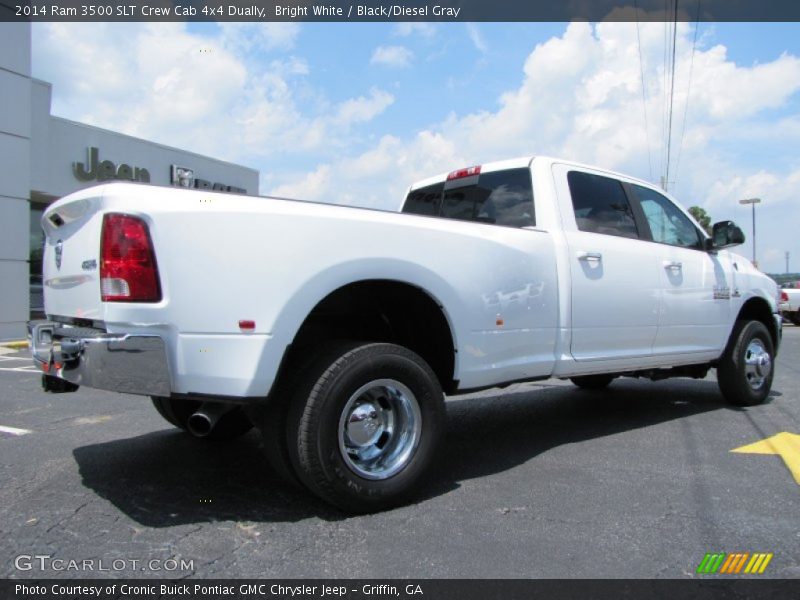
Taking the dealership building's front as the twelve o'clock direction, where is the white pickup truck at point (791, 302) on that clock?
The white pickup truck is roughly at 11 o'clock from the dealership building.

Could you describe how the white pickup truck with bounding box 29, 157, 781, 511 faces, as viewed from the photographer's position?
facing away from the viewer and to the right of the viewer

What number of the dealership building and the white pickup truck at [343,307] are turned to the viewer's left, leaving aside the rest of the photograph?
0

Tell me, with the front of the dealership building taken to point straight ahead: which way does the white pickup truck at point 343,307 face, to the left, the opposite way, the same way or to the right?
to the left

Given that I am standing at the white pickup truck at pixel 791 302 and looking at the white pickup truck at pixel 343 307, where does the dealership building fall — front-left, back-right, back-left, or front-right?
front-right

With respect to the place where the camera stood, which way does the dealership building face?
facing the viewer and to the right of the viewer

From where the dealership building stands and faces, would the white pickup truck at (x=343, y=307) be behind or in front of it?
in front

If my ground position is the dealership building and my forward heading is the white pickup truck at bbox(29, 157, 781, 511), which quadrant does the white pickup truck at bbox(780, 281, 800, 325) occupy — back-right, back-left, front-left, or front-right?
front-left

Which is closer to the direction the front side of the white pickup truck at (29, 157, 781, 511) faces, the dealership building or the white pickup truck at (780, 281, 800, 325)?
the white pickup truck

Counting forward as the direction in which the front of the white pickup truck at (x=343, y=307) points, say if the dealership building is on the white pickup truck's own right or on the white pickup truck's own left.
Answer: on the white pickup truck's own left

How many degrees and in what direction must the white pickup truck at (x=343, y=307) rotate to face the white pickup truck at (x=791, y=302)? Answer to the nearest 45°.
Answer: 0° — it already faces it
